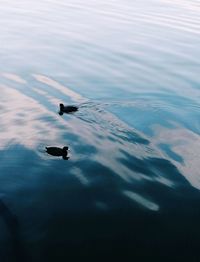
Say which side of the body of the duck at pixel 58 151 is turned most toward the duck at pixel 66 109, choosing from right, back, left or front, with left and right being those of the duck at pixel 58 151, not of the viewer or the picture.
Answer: left

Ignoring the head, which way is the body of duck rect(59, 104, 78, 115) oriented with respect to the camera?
to the viewer's left

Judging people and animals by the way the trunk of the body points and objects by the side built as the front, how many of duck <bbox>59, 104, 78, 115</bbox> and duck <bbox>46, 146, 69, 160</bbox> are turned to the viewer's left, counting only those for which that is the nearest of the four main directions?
1

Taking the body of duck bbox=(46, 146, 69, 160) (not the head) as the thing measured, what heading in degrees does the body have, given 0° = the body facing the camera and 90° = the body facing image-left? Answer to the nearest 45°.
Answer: approximately 270°

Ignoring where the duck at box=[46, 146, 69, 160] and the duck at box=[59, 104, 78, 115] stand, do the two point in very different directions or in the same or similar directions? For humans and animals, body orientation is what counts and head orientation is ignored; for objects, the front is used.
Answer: very different directions

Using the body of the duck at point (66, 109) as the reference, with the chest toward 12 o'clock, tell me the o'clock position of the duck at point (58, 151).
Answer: the duck at point (58, 151) is roughly at 9 o'clock from the duck at point (66, 109).
